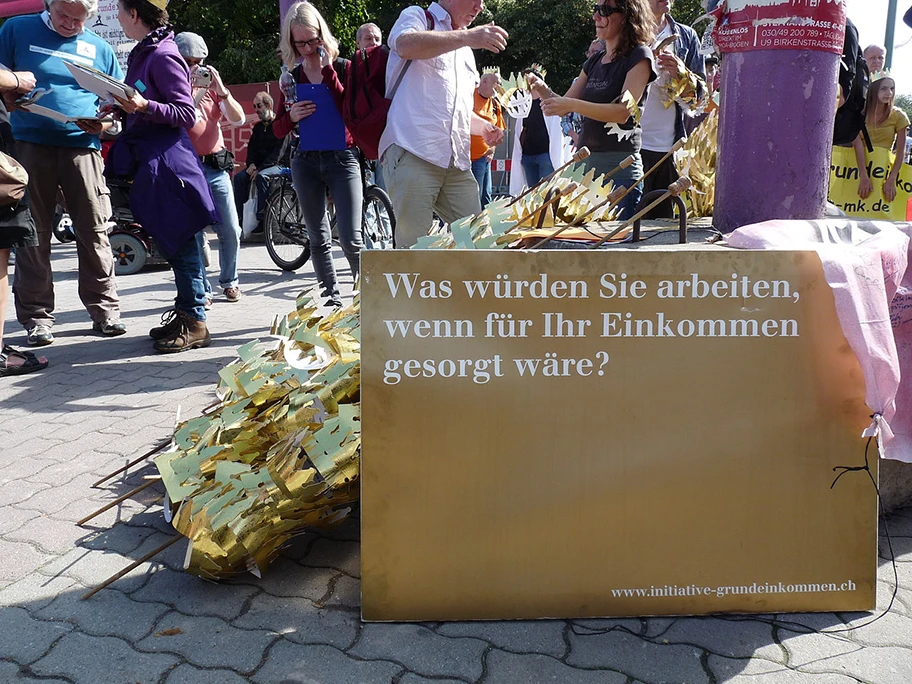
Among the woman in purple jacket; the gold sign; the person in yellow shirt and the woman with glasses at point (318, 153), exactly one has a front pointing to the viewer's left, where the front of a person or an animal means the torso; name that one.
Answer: the woman in purple jacket

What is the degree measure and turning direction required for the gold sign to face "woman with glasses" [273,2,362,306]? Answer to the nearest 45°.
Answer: approximately 135° to its right

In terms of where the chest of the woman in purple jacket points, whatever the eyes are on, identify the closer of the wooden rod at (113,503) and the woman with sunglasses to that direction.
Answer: the wooden rod

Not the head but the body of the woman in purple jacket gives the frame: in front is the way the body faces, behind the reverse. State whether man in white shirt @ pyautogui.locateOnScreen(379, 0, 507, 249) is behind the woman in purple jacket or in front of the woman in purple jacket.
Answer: behind

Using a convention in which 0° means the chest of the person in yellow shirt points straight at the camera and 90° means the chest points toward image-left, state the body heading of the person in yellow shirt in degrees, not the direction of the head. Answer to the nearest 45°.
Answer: approximately 0°

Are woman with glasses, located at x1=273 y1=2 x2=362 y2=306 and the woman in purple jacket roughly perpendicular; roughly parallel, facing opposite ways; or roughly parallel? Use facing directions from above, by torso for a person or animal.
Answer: roughly perpendicular

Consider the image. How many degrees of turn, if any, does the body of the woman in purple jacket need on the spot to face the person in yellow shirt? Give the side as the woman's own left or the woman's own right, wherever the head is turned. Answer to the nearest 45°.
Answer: approximately 180°

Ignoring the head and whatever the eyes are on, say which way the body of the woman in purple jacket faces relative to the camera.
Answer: to the viewer's left

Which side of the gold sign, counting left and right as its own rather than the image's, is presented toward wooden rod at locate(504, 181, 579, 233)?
back

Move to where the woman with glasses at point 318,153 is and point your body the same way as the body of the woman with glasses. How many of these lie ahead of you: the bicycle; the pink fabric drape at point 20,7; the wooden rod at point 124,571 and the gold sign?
2

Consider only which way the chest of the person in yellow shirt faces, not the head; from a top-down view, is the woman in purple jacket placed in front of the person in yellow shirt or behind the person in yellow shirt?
in front
